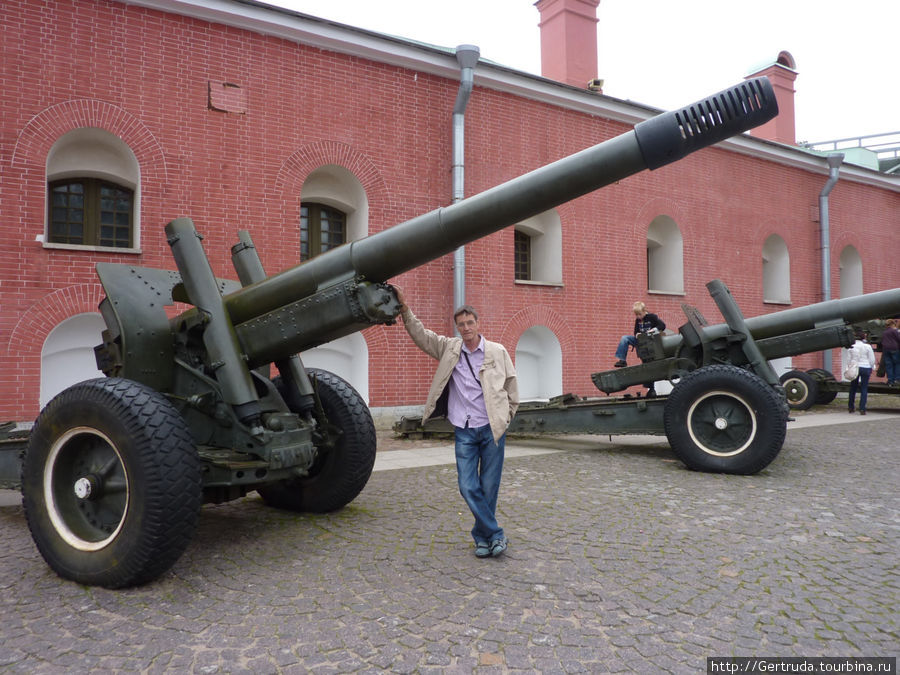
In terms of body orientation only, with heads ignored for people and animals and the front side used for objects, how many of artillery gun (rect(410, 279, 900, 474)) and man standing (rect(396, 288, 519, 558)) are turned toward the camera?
1

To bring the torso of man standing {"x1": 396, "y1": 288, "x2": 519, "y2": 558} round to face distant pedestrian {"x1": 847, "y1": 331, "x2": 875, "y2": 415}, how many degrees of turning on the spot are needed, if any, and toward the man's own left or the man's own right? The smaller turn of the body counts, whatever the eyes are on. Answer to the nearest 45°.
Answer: approximately 135° to the man's own left

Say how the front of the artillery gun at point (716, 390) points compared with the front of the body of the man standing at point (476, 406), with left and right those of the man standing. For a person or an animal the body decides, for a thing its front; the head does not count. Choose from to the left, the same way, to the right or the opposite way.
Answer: to the left

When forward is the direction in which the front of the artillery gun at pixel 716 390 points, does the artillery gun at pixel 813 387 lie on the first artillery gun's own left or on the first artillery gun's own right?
on the first artillery gun's own left

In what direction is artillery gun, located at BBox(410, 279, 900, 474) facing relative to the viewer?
to the viewer's right

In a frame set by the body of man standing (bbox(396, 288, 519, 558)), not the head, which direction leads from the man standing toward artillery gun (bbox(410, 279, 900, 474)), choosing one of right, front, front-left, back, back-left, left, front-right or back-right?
back-left

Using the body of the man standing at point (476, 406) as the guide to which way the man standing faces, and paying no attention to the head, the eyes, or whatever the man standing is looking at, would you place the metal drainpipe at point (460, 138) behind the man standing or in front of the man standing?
behind

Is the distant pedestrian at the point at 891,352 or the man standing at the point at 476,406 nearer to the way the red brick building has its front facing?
the man standing

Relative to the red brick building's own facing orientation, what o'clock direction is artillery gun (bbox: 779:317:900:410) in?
The artillery gun is roughly at 10 o'clock from the red brick building.

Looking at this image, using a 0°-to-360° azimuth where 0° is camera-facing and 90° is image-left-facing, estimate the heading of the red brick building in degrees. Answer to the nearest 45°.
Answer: approximately 315°

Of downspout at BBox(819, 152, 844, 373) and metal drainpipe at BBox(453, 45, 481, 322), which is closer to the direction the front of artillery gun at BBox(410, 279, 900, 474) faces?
the downspout
